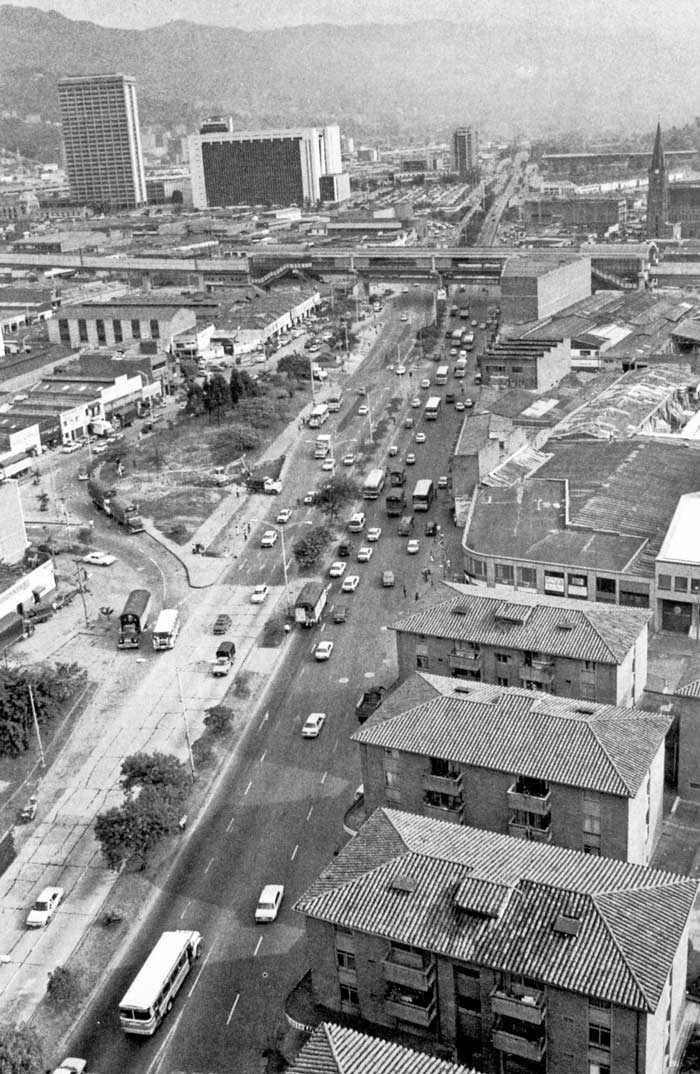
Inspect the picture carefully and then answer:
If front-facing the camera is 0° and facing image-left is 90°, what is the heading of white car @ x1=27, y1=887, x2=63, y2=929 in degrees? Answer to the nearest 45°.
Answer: approximately 45°

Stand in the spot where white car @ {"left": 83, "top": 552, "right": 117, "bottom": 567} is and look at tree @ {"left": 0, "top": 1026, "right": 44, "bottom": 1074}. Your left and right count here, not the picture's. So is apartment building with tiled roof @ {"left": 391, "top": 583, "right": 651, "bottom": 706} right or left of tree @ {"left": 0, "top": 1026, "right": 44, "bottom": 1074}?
left

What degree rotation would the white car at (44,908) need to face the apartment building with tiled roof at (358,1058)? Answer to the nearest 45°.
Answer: approximately 45° to its left

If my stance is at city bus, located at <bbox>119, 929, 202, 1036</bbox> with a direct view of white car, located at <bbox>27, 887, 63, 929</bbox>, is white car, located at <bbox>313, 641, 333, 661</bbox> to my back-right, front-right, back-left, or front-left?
front-right

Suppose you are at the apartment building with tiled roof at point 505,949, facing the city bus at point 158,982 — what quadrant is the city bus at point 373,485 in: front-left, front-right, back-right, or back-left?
front-right

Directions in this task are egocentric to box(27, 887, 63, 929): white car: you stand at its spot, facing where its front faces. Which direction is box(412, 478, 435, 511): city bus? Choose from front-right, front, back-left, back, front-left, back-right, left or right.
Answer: back
